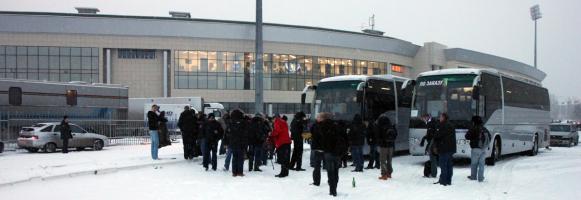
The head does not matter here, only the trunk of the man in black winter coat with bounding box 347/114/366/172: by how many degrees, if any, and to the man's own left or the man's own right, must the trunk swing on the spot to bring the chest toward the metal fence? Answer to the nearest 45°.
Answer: approximately 45° to the man's own left

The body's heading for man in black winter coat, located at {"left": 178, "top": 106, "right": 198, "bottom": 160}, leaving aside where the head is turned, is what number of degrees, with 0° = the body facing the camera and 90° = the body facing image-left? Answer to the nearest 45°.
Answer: approximately 180°

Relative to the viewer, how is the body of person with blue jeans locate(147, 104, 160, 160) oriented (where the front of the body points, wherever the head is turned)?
to the viewer's right

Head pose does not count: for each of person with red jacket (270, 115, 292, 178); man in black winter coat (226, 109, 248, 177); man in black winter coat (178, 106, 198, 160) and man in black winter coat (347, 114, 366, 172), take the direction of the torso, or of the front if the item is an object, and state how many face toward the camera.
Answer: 0

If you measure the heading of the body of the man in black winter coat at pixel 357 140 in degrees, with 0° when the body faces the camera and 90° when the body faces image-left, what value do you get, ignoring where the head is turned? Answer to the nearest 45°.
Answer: approximately 180°

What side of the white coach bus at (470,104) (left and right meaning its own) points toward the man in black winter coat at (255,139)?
front

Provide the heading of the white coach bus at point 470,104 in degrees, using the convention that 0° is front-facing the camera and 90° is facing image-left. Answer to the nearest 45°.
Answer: approximately 45°

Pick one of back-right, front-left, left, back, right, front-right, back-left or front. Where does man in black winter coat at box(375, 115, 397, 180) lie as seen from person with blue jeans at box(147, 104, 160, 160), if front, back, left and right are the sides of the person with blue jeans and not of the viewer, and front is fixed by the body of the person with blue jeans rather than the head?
front-right

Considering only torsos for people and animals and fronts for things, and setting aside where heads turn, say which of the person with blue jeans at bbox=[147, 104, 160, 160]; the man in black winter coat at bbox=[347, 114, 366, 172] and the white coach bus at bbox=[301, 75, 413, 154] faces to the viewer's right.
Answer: the person with blue jeans

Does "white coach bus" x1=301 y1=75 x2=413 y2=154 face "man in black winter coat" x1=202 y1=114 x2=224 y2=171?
yes
